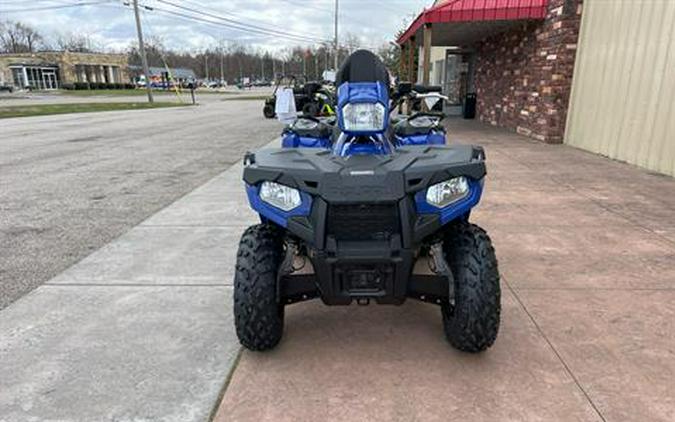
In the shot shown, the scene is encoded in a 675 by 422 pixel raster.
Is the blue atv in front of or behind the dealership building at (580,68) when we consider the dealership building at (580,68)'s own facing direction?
in front

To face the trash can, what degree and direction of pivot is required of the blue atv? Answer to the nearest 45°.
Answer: approximately 180°

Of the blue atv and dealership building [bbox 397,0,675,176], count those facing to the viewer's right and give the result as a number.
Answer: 0

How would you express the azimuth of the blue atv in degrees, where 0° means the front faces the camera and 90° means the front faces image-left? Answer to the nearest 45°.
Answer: approximately 0°

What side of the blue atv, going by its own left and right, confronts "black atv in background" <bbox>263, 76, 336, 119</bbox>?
back

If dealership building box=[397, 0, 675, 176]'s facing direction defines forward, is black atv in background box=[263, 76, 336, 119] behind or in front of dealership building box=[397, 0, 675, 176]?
in front

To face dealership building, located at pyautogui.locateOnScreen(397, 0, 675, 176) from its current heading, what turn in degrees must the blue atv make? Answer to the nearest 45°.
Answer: approximately 135° to its left

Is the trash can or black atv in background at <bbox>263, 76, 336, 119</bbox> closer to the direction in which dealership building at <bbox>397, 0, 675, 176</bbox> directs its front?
the black atv in background
